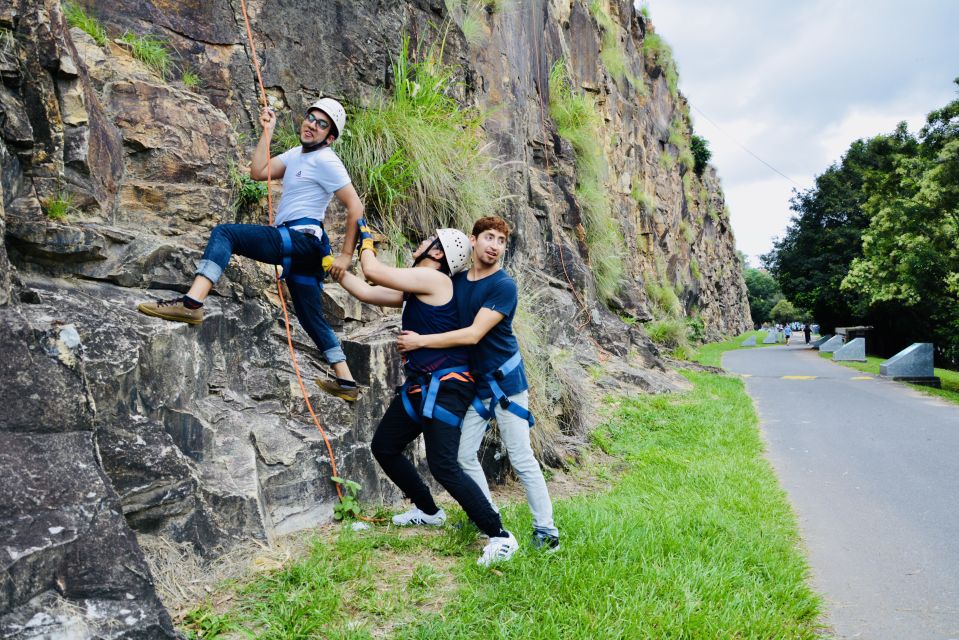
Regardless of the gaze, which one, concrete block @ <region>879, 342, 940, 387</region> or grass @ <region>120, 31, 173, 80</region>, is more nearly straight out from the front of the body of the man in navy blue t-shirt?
the grass

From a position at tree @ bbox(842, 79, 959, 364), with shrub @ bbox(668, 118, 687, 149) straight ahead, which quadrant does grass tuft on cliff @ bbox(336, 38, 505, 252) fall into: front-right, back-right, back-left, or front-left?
back-left

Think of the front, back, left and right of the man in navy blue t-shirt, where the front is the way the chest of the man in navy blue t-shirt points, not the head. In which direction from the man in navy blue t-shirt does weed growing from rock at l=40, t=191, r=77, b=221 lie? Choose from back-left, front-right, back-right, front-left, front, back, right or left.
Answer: front-right

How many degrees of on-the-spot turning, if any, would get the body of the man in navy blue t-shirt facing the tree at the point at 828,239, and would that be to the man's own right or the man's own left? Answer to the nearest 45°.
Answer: approximately 180°

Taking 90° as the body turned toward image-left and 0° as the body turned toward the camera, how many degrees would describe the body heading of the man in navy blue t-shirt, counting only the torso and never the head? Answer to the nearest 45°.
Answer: approximately 45°

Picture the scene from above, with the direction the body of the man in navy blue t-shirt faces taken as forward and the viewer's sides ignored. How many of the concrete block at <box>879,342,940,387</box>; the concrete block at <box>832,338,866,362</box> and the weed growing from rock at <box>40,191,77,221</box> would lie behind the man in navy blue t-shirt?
2

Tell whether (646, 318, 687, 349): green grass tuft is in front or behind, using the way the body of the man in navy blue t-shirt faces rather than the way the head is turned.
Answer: behind

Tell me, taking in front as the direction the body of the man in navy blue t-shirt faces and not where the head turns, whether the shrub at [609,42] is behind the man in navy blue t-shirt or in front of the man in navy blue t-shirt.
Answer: behind
